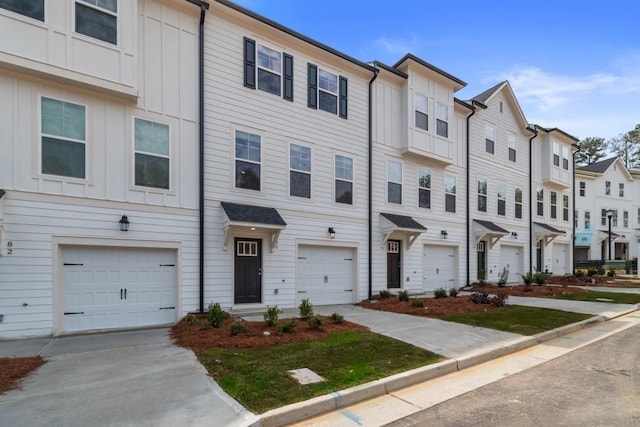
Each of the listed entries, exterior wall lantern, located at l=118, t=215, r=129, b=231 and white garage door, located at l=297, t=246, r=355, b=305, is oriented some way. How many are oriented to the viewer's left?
0

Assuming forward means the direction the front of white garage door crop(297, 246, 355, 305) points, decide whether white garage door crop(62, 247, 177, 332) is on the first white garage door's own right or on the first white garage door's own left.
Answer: on the first white garage door's own right

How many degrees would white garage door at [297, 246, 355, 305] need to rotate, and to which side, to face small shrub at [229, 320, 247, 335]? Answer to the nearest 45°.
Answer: approximately 45° to its right

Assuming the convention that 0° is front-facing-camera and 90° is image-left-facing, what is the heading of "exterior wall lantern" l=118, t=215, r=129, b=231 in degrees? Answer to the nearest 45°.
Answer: approximately 0°

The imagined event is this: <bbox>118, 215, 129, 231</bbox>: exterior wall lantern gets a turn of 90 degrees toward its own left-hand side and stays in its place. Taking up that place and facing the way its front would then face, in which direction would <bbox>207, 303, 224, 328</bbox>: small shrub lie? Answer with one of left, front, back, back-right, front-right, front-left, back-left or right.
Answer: front-right
